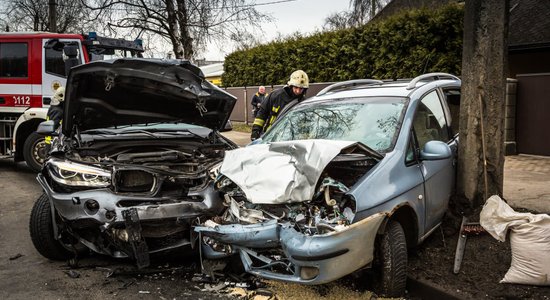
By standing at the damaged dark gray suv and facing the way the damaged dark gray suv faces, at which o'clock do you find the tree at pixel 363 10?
The tree is roughly at 7 o'clock from the damaged dark gray suv.

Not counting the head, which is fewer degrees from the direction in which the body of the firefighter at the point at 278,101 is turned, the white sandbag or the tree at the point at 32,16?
the white sandbag

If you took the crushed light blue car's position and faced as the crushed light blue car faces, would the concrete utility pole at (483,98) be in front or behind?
behind

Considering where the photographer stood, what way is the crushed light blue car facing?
facing the viewer and to the left of the viewer

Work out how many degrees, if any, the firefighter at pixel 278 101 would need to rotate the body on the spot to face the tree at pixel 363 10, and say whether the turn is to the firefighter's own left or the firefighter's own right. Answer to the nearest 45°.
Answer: approximately 135° to the firefighter's own left

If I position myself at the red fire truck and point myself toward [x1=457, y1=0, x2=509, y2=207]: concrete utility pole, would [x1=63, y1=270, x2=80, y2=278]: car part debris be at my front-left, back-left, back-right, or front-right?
front-right

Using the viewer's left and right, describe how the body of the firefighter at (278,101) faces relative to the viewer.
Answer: facing the viewer and to the right of the viewer

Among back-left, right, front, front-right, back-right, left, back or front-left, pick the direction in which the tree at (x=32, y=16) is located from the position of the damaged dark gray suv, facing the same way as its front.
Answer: back

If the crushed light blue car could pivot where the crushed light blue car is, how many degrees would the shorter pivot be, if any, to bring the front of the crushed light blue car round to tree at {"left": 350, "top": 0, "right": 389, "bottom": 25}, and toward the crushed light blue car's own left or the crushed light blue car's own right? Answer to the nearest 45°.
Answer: approximately 135° to the crushed light blue car's own right

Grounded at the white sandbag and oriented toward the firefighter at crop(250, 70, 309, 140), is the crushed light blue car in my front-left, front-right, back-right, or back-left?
front-left

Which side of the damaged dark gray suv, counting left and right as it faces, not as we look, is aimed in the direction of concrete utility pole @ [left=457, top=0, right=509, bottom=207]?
left

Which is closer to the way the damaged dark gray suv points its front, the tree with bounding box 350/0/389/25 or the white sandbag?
the white sandbag

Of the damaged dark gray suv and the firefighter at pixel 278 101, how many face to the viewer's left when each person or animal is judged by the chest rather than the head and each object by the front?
0

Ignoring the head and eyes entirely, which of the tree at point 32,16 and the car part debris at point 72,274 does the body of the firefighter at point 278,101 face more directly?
the car part debris

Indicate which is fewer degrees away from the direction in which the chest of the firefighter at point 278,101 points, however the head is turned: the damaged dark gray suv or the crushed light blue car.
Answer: the crushed light blue car

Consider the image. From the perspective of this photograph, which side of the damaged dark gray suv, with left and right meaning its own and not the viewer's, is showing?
front
